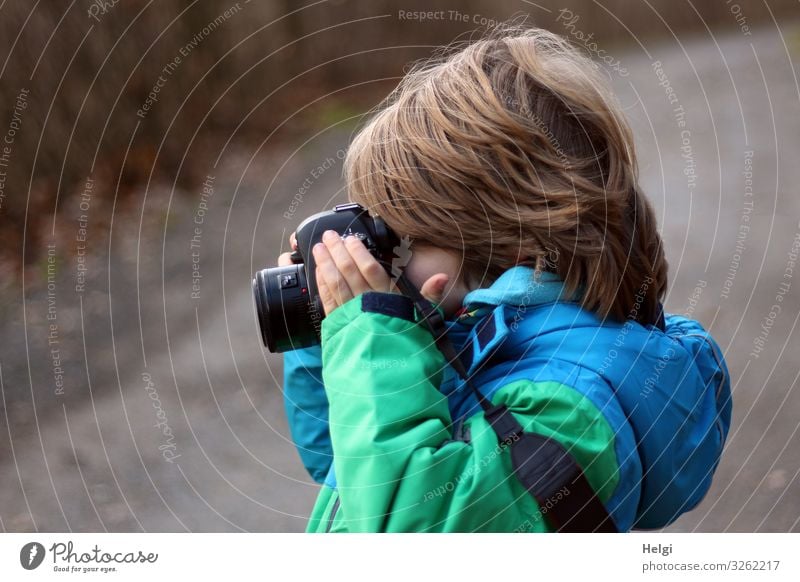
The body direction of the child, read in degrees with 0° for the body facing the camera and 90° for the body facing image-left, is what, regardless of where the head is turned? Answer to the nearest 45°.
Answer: approximately 90°

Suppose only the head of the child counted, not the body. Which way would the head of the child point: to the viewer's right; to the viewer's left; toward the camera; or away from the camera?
to the viewer's left
